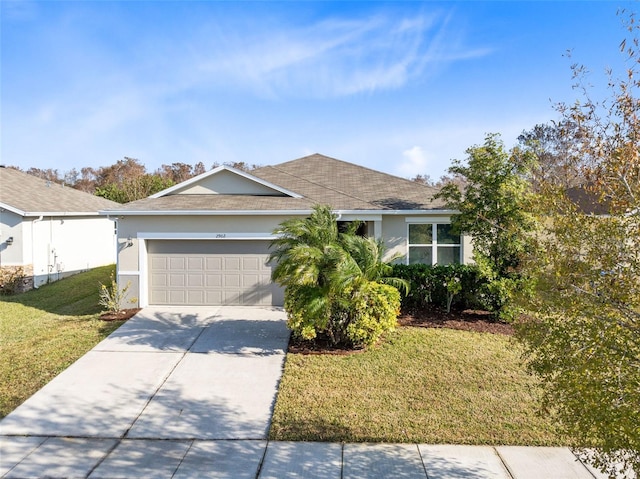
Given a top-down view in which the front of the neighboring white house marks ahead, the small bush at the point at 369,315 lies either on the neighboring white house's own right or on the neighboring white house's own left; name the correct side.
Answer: on the neighboring white house's own left

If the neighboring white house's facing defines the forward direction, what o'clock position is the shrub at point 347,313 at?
The shrub is roughly at 10 o'clock from the neighboring white house.

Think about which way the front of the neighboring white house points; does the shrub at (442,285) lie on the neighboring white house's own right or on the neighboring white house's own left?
on the neighboring white house's own left

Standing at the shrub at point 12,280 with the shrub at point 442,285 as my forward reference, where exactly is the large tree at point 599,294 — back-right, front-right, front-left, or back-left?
front-right

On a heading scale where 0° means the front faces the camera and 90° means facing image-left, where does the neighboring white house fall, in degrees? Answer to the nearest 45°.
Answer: approximately 45°

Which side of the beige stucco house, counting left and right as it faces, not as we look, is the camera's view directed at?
front

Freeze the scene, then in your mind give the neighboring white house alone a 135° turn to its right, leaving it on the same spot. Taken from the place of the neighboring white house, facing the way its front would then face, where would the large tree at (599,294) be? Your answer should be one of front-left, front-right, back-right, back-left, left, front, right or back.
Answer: back

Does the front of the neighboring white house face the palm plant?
no

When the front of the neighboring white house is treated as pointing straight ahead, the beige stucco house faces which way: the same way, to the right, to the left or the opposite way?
the same way

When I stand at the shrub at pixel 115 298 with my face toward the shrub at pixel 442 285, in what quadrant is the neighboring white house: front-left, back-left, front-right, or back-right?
back-left

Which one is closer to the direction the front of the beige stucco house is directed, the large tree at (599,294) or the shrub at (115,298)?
the large tree

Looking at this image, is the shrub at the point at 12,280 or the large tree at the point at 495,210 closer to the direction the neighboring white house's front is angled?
the shrub

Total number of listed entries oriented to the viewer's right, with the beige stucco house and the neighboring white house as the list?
0

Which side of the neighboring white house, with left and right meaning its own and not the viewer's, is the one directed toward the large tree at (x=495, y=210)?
left

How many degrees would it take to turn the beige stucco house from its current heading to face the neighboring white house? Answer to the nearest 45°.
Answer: approximately 135° to its right

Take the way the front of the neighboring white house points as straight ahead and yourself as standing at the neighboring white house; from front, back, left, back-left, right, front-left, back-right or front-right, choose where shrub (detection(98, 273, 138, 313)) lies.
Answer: front-left

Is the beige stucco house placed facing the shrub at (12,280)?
no

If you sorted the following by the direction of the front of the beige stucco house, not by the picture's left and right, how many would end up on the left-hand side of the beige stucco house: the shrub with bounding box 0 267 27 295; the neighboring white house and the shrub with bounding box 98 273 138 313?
0
